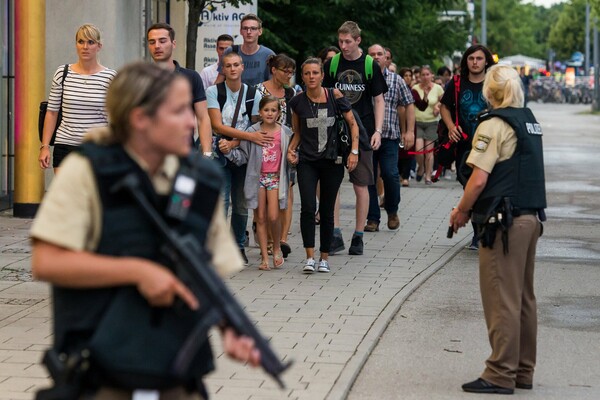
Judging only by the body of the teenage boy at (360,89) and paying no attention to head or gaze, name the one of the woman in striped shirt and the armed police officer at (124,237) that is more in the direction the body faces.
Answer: the armed police officer

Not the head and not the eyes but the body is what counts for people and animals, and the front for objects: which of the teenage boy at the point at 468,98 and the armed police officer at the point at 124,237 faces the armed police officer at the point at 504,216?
the teenage boy

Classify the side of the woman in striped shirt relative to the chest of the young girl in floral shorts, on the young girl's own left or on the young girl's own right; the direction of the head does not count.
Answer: on the young girl's own right

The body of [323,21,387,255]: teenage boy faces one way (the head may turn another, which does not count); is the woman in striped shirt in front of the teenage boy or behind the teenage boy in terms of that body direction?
in front

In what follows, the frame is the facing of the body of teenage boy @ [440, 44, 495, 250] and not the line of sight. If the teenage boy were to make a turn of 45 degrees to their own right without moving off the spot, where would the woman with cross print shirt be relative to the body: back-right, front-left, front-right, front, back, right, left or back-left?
front

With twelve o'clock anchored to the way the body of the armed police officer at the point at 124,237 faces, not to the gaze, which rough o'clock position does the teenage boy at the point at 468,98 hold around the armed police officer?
The teenage boy is roughly at 8 o'clock from the armed police officer.

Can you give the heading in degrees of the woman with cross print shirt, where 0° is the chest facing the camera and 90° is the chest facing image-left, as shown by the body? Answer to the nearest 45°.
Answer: approximately 0°

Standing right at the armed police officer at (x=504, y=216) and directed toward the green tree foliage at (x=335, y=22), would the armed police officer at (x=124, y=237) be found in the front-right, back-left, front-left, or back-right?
back-left

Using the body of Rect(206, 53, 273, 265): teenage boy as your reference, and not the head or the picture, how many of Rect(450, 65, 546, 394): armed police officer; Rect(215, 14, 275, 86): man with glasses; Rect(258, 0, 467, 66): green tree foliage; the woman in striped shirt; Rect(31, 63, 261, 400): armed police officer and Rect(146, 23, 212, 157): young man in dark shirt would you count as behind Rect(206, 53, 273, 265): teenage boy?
2

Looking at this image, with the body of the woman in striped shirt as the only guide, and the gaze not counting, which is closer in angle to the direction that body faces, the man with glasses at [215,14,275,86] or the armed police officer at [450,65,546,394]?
the armed police officer

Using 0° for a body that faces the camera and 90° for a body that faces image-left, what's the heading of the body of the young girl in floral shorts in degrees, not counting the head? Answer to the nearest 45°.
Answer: approximately 0°
